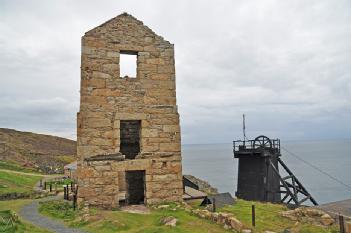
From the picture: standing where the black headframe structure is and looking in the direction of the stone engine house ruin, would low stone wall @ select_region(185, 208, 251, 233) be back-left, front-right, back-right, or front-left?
front-left

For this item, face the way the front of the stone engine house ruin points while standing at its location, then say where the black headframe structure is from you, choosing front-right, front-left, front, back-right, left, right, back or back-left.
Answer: back-left

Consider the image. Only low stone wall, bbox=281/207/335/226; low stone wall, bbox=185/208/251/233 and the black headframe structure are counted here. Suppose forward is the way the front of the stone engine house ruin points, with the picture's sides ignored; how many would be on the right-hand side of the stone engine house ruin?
0

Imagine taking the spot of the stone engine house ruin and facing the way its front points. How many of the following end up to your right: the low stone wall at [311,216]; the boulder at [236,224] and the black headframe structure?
0

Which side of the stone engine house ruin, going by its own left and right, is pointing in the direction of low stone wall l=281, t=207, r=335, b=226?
left

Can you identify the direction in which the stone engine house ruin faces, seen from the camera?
facing the viewer

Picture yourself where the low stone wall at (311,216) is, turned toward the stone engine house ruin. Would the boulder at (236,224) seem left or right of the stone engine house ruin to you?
left

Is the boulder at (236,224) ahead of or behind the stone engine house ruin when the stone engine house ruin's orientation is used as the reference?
ahead

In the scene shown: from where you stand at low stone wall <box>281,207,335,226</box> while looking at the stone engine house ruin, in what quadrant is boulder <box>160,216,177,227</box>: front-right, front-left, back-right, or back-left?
front-left

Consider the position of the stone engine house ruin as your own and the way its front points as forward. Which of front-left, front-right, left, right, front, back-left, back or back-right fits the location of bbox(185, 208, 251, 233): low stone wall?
front-left

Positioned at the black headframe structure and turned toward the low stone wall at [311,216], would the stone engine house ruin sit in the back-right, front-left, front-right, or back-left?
front-right
